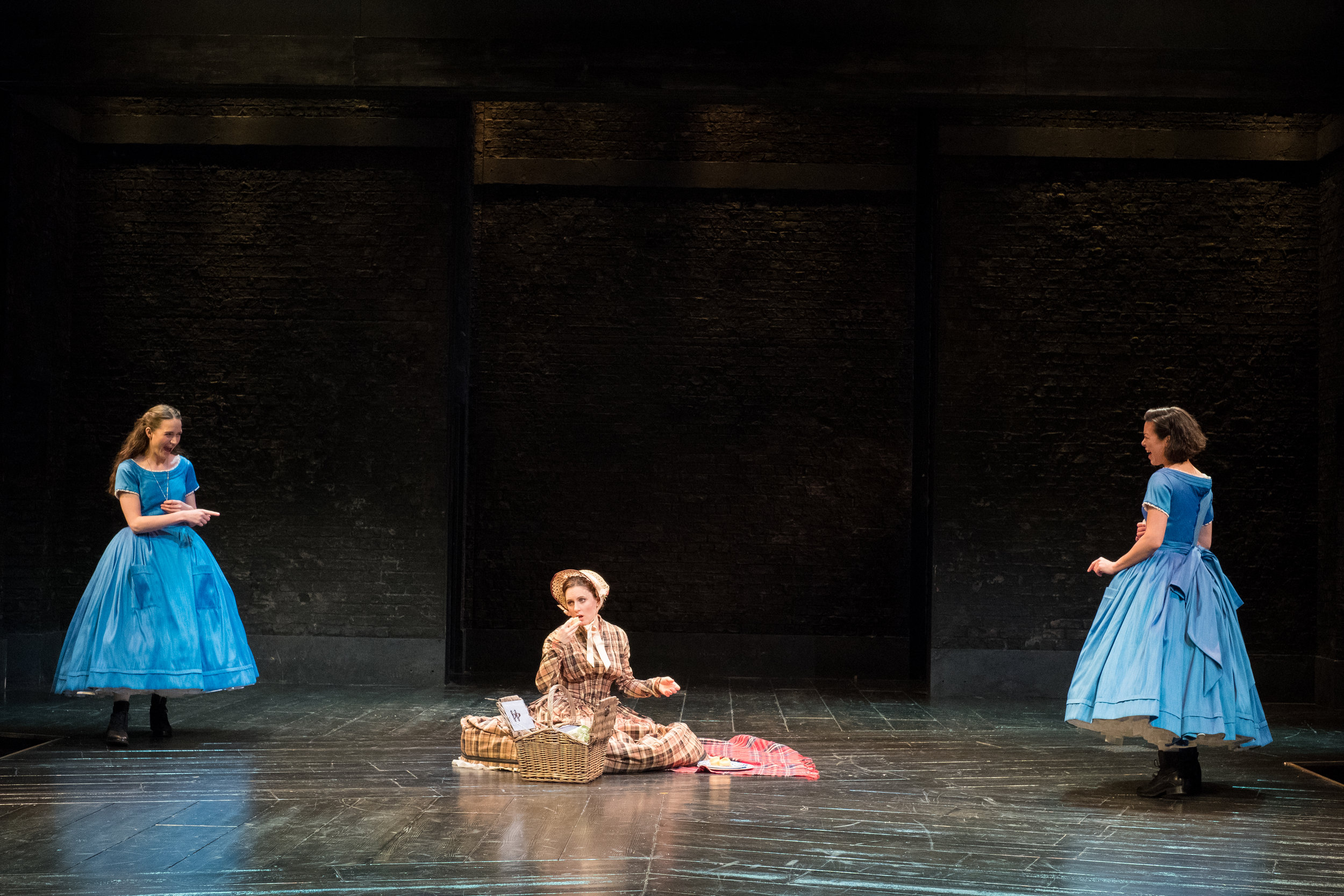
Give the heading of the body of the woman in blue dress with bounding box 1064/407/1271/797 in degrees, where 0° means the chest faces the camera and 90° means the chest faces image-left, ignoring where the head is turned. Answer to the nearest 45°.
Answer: approximately 135°

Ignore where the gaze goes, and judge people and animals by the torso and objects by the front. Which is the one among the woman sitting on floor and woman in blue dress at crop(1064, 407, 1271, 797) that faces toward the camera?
the woman sitting on floor

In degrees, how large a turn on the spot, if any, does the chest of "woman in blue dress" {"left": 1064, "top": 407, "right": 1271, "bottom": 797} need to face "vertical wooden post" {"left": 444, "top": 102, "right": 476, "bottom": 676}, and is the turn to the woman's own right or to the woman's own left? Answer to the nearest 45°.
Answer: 0° — they already face it

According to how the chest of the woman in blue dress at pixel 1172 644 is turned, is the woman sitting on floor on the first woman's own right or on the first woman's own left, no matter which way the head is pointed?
on the first woman's own left

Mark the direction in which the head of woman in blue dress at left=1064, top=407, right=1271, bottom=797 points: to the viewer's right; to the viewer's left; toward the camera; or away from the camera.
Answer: to the viewer's left

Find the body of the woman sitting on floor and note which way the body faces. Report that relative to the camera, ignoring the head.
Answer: toward the camera

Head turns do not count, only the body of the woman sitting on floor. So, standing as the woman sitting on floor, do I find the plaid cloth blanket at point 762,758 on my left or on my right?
on my left

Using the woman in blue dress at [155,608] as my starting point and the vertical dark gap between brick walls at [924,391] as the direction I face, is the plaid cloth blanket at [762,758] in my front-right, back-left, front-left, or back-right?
front-right

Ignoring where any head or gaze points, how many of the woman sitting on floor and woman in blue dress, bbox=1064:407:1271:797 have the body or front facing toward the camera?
1

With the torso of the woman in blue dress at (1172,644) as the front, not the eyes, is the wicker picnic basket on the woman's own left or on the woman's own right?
on the woman's own left

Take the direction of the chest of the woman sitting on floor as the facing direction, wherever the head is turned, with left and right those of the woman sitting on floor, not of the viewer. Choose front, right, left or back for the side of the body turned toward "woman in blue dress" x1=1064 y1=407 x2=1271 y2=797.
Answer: left

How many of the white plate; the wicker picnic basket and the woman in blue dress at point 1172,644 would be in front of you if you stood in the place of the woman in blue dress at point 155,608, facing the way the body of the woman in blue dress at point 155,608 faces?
3

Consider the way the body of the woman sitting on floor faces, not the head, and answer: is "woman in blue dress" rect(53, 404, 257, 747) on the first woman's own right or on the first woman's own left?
on the first woman's own right

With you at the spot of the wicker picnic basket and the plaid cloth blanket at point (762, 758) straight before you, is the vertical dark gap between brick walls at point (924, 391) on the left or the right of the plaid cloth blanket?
left

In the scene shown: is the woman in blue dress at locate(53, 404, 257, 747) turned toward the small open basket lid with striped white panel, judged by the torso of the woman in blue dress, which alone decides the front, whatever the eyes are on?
yes

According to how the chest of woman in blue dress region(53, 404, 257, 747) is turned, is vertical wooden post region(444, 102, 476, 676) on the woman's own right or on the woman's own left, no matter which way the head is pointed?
on the woman's own left

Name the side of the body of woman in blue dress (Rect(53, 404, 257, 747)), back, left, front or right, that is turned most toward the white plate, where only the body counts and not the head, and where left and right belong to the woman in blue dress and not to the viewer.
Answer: front

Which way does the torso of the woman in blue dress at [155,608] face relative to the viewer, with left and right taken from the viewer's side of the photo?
facing the viewer and to the right of the viewer
